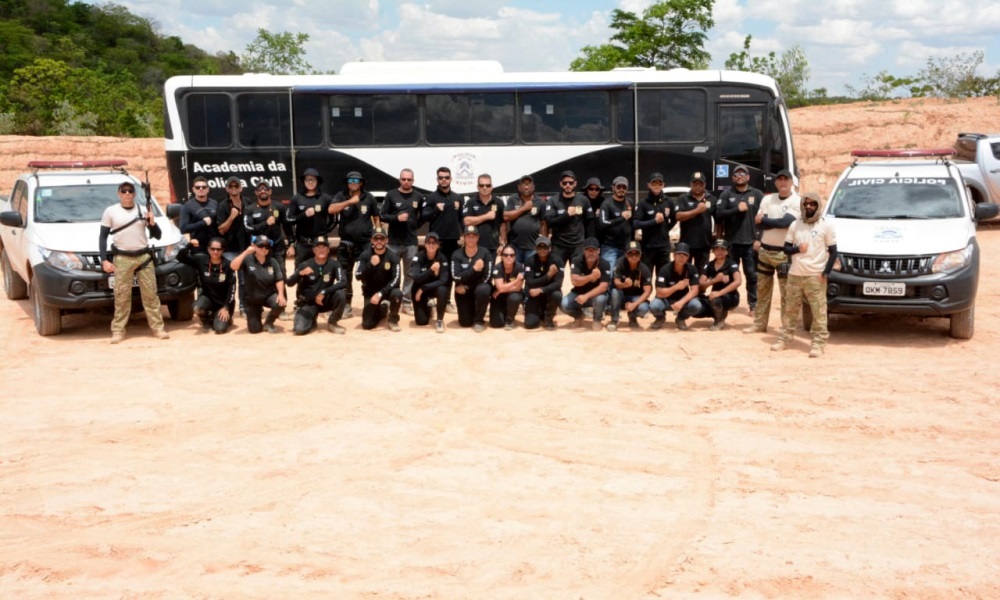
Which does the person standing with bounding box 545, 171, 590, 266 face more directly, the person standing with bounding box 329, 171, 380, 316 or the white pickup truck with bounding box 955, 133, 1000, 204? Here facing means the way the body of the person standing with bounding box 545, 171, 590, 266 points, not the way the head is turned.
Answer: the person standing

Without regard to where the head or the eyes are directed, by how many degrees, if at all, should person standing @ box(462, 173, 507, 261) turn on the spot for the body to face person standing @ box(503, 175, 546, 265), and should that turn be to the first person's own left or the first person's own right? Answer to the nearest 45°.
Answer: approximately 90° to the first person's own left

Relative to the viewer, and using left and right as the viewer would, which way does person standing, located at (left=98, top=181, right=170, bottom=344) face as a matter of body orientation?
facing the viewer

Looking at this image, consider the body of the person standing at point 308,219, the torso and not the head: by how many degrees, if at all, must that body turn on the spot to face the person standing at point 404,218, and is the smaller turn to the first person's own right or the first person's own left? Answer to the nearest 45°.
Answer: approximately 90° to the first person's own left

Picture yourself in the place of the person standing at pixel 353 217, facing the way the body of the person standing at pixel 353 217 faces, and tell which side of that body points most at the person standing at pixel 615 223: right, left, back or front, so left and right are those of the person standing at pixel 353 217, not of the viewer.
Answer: left

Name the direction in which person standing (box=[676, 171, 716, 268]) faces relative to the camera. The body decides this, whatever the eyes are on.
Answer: toward the camera

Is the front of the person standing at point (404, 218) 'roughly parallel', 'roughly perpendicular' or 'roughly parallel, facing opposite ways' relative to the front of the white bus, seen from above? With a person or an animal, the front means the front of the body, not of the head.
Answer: roughly perpendicular

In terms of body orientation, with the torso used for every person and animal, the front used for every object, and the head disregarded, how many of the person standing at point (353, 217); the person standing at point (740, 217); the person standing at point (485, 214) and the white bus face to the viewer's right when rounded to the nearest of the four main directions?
1

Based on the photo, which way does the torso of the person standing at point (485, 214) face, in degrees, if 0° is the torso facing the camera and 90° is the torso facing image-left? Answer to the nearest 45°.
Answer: approximately 0°

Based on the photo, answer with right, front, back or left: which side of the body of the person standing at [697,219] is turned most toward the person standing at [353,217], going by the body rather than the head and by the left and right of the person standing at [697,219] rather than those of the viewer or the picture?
right

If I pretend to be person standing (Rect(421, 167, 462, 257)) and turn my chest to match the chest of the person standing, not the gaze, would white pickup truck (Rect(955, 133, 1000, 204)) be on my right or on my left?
on my left

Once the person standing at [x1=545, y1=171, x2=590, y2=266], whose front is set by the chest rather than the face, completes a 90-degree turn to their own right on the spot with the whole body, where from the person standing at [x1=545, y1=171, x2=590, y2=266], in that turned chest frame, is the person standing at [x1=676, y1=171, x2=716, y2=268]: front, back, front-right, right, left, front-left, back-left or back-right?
back

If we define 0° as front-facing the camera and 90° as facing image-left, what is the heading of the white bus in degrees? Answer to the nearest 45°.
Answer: approximately 270°

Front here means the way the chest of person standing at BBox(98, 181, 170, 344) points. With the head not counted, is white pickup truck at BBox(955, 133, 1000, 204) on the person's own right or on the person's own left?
on the person's own left

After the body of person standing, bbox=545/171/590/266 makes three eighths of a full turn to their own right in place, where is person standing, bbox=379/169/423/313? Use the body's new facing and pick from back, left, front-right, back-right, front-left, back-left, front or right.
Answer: front-left

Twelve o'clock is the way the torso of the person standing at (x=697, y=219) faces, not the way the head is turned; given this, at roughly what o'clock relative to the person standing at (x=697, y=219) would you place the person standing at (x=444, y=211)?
the person standing at (x=444, y=211) is roughly at 3 o'clock from the person standing at (x=697, y=219).

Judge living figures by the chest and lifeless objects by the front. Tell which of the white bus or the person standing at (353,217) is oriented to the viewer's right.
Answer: the white bus

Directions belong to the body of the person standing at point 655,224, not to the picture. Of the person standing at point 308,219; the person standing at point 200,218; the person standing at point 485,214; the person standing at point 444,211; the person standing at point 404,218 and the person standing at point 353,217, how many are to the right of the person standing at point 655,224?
6
